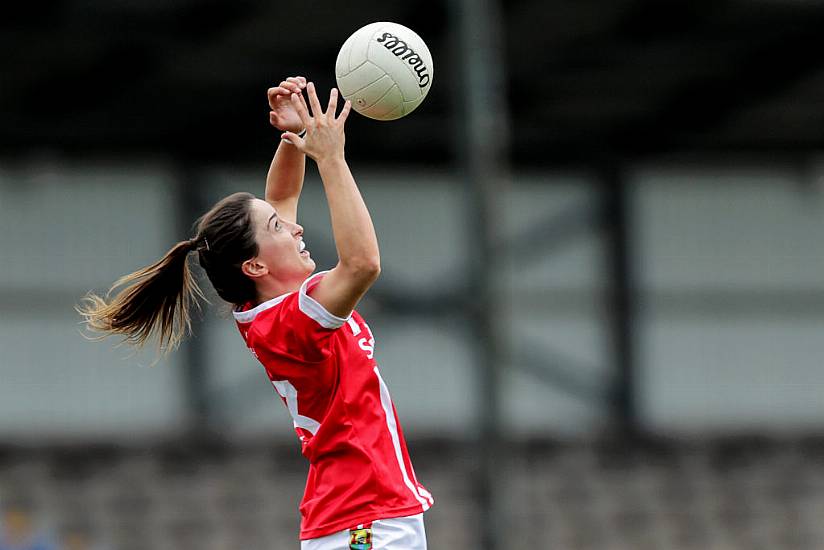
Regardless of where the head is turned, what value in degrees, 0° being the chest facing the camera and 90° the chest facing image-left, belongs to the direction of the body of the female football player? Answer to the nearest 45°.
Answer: approximately 270°

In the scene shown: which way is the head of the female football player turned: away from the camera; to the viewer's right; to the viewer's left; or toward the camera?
to the viewer's right
